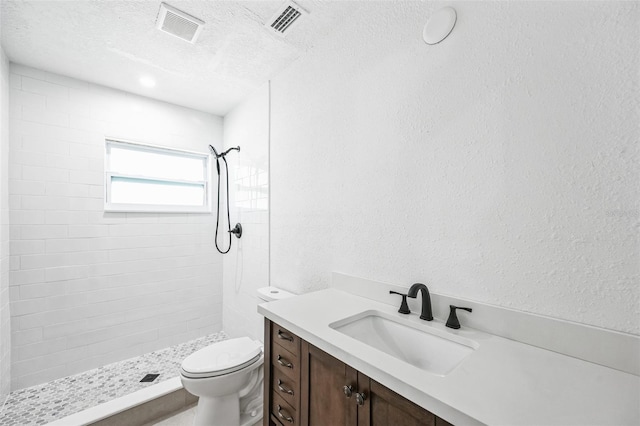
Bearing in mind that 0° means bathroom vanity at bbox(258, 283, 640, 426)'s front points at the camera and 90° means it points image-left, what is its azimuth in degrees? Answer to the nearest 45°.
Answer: approximately 45°
